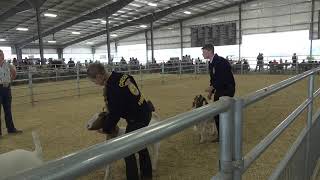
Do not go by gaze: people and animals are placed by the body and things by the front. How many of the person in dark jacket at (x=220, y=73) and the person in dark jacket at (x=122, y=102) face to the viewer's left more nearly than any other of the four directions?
2

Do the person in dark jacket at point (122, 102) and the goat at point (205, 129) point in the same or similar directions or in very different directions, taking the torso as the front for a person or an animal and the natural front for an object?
same or similar directions

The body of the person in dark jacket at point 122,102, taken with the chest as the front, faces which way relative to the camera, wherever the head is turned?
to the viewer's left

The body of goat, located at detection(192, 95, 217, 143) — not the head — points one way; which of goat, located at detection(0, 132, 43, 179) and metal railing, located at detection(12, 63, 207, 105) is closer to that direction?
the goat

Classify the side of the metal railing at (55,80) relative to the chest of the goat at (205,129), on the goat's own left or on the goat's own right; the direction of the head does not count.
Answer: on the goat's own right

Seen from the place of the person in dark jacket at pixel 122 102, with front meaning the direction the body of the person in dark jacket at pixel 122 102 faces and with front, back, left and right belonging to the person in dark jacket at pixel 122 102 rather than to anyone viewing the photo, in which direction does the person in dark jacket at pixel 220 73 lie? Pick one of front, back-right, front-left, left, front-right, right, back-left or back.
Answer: back-right

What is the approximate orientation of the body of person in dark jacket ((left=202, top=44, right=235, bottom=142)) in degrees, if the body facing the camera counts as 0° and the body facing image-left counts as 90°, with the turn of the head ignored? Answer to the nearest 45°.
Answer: approximately 90°
